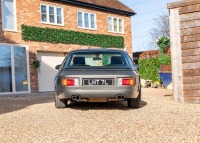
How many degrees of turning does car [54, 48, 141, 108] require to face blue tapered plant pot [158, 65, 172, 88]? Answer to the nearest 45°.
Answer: approximately 45° to its right

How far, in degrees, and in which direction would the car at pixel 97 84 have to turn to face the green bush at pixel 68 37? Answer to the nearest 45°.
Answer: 0° — it already faces it

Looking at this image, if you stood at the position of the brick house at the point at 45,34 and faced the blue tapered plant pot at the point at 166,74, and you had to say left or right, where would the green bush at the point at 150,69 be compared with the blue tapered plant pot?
left

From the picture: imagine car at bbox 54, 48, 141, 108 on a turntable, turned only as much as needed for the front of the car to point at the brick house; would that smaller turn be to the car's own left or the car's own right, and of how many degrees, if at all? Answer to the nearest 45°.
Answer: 0° — it already faces it

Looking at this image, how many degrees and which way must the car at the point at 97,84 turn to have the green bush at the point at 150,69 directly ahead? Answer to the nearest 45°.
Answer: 0° — it already faces it

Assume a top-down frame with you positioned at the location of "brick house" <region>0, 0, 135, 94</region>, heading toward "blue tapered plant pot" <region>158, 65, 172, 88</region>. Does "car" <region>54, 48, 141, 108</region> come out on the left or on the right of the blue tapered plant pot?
right

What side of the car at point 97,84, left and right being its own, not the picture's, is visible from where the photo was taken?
back
